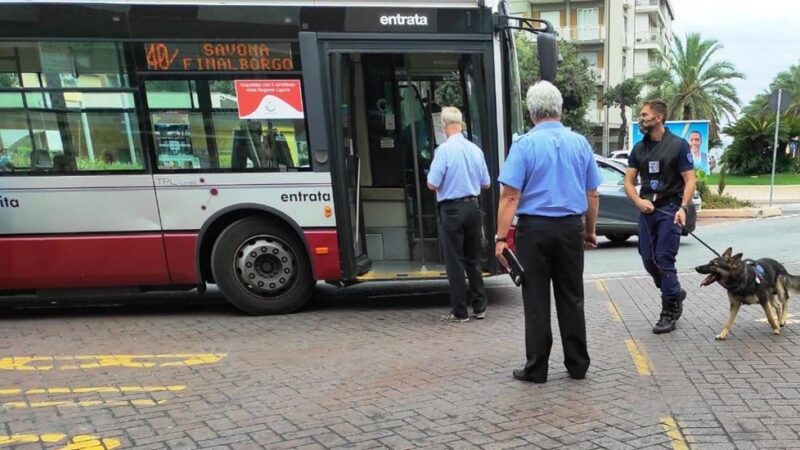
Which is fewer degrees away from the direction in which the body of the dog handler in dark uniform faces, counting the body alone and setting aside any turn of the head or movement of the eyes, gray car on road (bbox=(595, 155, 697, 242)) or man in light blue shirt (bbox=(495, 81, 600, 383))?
the man in light blue shirt

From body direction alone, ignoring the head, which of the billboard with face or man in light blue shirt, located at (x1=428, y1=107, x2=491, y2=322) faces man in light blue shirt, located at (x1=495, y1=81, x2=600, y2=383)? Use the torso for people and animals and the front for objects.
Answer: the billboard with face

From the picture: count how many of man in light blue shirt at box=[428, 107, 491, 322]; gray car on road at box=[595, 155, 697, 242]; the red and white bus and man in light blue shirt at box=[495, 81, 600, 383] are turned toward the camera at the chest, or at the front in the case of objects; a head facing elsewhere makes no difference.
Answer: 0

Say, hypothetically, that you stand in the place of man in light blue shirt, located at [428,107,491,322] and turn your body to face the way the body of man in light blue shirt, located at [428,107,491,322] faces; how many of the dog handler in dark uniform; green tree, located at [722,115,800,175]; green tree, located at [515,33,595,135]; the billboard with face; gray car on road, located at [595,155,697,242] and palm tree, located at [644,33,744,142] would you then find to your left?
0

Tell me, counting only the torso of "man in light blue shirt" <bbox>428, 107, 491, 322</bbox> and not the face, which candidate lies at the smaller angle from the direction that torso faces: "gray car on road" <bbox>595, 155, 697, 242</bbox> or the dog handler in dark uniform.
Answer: the gray car on road

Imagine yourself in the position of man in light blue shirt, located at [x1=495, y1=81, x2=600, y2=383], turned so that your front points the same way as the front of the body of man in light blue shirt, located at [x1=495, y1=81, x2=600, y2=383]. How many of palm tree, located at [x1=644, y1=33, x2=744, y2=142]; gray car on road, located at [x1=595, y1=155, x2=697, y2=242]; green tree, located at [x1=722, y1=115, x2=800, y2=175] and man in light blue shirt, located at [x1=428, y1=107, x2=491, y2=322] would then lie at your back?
0

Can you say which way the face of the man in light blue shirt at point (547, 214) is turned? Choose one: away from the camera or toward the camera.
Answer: away from the camera

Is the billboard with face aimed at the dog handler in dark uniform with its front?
yes

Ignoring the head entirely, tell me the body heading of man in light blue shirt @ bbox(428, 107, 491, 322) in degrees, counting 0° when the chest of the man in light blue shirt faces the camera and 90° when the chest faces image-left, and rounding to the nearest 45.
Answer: approximately 135°

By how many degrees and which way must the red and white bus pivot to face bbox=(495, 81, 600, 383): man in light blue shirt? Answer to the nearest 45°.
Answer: approximately 45° to its right

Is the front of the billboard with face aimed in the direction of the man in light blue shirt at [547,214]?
yes

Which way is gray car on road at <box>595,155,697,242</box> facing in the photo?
to the viewer's right

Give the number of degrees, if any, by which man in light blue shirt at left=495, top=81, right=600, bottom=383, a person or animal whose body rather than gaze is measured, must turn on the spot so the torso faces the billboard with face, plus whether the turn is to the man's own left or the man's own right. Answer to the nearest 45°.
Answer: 0° — they already face it

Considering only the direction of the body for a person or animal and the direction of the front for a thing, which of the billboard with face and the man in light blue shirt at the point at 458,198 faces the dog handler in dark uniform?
the billboard with face

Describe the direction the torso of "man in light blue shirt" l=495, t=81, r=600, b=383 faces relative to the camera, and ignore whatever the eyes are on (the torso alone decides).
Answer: away from the camera

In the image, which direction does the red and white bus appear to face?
to the viewer's right
